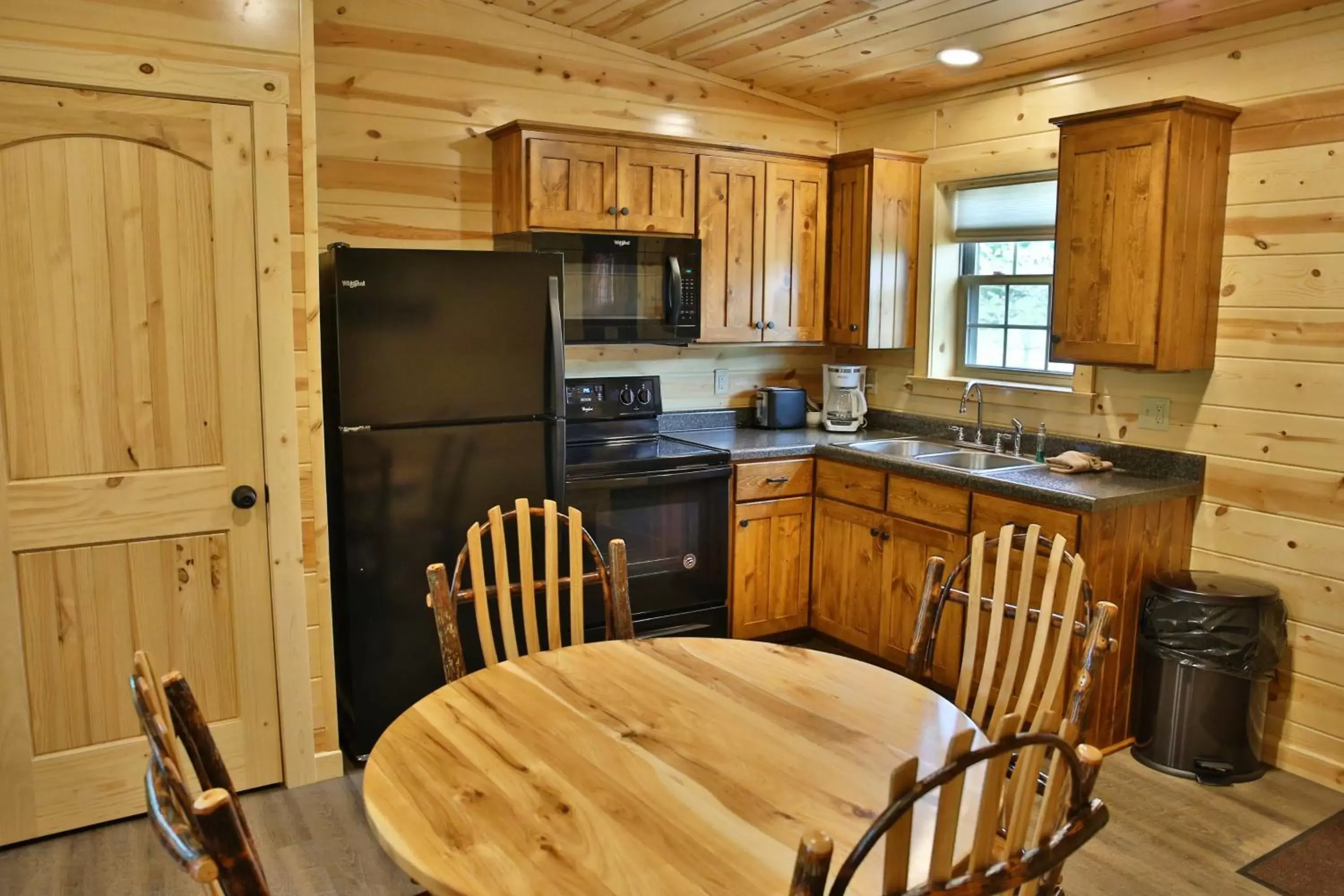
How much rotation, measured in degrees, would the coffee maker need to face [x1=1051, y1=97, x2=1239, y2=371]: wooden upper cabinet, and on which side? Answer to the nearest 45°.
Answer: approximately 45° to its left

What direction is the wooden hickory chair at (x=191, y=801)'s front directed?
to the viewer's right

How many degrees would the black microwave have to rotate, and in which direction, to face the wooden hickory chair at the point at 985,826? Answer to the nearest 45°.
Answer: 0° — it already faces it

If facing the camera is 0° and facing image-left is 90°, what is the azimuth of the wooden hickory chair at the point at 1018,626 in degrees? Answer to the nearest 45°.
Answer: approximately 45°

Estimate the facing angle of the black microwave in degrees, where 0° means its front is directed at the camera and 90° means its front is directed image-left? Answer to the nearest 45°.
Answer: approximately 0°

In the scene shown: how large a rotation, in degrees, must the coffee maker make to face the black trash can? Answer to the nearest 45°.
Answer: approximately 45° to its left

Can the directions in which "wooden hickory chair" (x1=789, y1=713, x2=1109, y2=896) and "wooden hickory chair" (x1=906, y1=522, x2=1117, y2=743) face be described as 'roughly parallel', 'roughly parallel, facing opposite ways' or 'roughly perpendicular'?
roughly perpendicular

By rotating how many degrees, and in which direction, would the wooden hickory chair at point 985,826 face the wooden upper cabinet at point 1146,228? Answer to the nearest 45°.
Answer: approximately 45° to its right

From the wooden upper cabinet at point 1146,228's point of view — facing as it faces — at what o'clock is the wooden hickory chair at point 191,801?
The wooden hickory chair is roughly at 11 o'clock from the wooden upper cabinet.

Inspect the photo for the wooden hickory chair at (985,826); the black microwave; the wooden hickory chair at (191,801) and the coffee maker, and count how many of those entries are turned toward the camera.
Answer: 2

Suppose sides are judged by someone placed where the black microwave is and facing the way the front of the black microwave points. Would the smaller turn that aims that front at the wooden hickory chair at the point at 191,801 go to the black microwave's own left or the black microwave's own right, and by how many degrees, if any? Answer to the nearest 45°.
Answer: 0° — it already faces it

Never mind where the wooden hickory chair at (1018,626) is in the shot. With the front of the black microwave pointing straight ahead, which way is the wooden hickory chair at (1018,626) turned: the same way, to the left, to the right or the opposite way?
to the right
